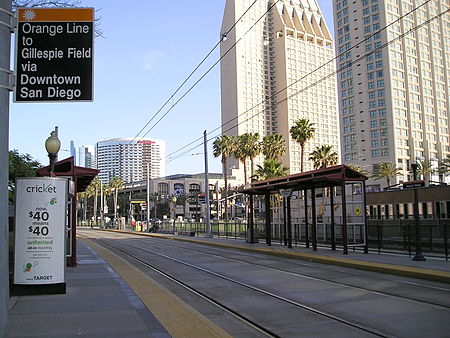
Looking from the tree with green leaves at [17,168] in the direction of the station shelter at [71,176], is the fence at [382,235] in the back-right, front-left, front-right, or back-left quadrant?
front-left

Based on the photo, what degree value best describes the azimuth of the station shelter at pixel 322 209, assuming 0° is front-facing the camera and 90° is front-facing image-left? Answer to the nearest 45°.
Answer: approximately 45°

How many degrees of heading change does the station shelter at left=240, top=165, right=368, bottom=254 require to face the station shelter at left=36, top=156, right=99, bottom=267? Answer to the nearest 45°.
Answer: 0° — it already faces it

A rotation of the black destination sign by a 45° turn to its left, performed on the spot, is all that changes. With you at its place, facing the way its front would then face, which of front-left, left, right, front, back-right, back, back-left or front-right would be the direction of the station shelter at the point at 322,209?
left

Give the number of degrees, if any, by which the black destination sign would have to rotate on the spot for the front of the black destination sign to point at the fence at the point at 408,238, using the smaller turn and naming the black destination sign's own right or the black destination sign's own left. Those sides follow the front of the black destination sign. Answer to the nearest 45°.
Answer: approximately 135° to the black destination sign's own left

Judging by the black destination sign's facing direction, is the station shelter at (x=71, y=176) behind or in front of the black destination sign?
behind

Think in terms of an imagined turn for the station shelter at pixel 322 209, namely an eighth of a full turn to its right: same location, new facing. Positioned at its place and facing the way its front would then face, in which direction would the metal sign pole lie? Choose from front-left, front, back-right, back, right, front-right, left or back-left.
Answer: left

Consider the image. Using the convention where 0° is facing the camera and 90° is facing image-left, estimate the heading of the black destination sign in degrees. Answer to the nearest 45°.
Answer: approximately 0°
